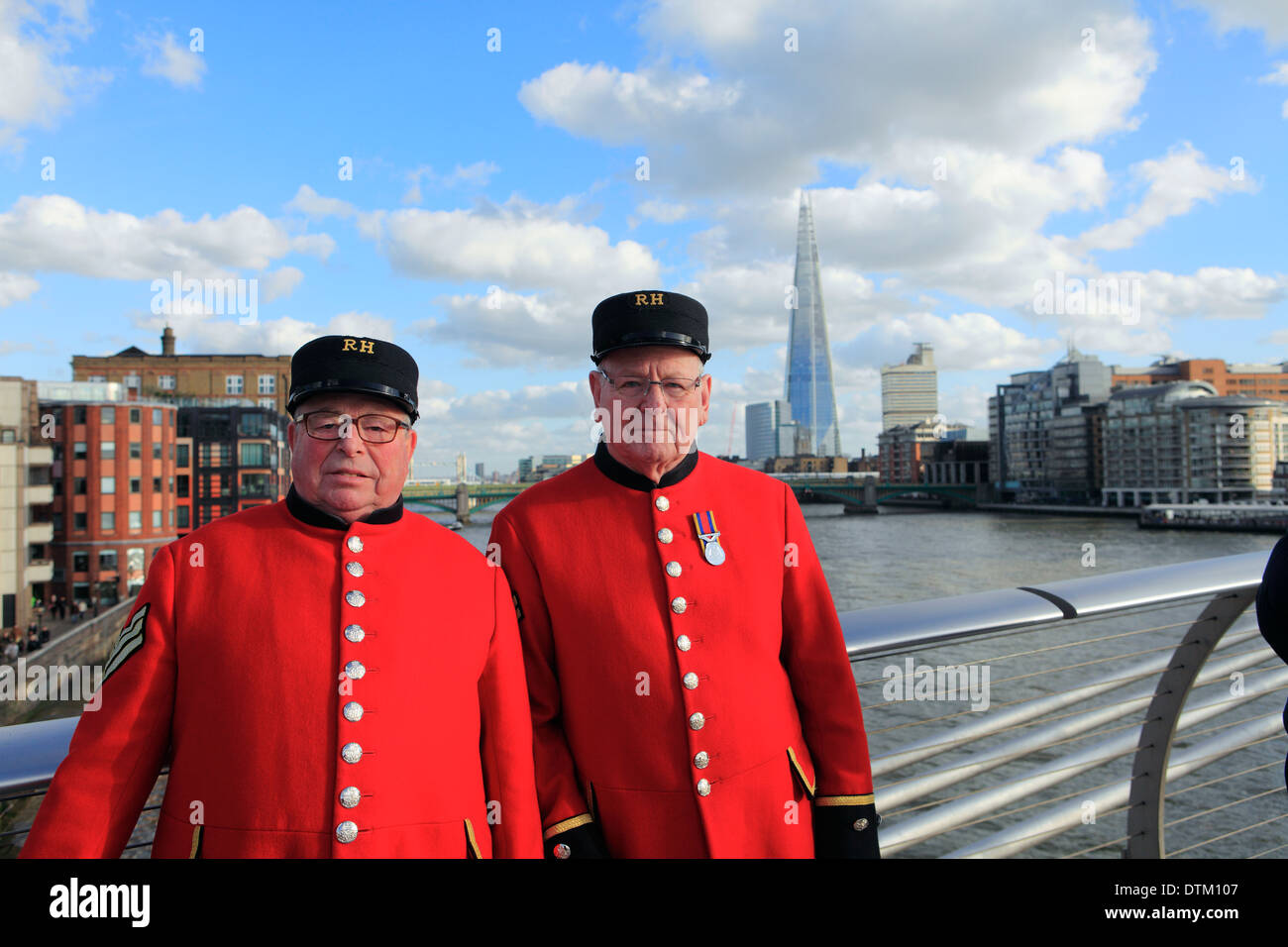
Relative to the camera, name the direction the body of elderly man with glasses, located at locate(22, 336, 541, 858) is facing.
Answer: toward the camera

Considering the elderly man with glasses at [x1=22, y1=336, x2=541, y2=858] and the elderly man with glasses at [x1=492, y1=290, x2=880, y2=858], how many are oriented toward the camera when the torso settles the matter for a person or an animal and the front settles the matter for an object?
2

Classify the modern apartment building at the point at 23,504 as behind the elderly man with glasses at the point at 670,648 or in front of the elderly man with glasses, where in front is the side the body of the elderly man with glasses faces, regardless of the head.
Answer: behind

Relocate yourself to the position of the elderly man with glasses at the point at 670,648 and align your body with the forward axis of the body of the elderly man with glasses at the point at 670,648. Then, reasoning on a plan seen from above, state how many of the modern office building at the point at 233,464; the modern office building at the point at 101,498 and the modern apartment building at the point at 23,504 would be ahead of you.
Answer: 0

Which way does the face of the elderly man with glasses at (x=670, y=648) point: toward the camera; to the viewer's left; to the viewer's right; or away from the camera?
toward the camera

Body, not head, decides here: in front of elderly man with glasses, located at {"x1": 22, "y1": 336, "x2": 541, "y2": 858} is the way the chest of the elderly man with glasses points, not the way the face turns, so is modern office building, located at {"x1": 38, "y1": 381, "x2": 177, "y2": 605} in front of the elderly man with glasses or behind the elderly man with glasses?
behind

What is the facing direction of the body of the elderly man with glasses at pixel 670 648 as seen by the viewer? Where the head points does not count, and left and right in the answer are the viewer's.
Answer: facing the viewer

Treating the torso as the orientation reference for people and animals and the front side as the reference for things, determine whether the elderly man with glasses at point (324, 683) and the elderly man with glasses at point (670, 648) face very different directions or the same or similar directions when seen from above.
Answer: same or similar directions

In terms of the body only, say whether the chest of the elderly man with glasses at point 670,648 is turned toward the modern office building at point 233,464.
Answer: no

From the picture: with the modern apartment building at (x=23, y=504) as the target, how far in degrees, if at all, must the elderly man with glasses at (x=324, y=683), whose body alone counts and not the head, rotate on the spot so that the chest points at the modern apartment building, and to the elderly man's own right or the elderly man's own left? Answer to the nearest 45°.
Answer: approximately 180°

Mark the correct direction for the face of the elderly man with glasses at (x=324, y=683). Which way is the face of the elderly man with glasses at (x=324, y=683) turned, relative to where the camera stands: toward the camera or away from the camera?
toward the camera
